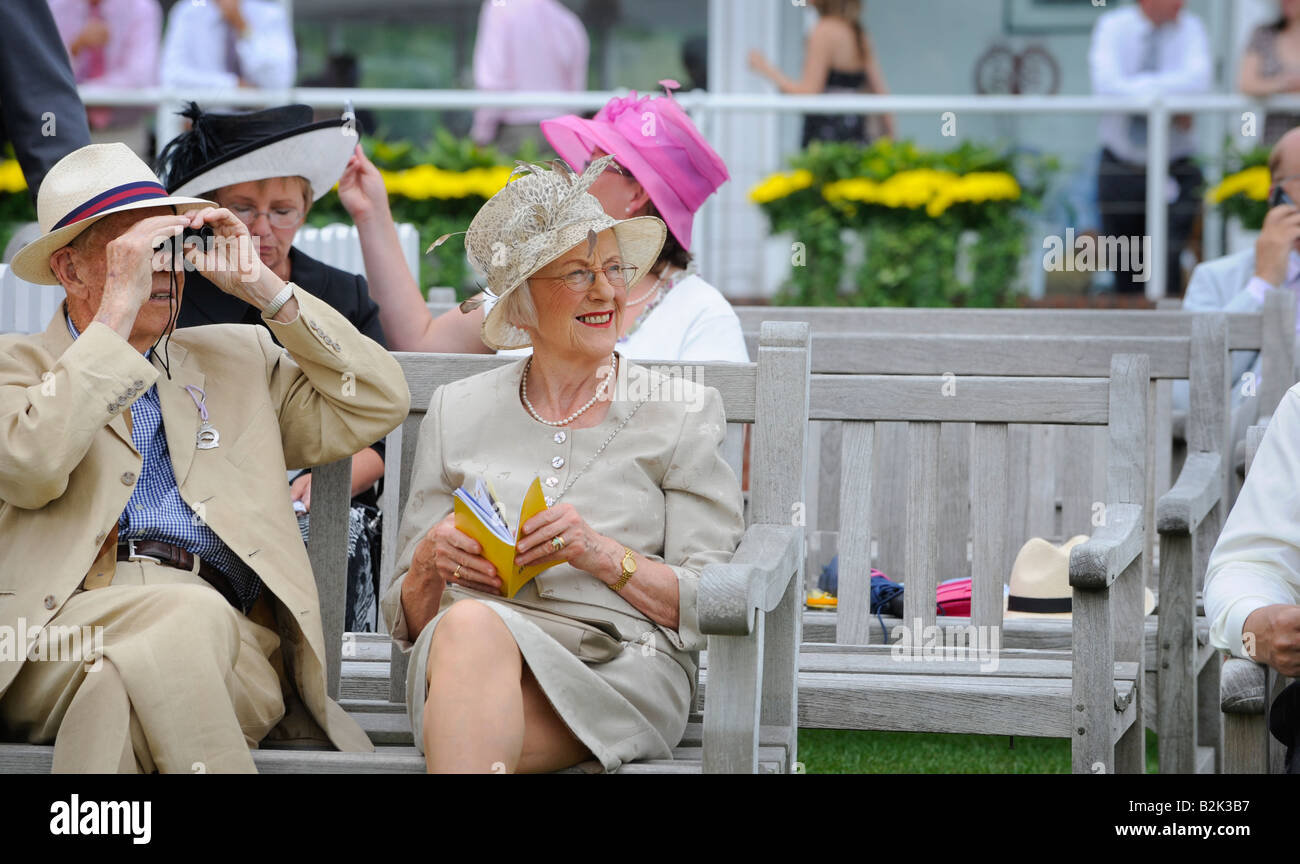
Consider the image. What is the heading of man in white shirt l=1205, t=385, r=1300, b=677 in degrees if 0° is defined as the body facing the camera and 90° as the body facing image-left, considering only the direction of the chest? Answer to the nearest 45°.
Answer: approximately 0°

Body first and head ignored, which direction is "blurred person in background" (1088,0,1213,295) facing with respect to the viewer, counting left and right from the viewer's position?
facing the viewer

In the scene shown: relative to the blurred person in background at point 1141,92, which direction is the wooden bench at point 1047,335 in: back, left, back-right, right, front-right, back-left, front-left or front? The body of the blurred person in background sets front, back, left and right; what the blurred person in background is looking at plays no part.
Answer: front

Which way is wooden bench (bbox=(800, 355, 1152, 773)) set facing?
toward the camera

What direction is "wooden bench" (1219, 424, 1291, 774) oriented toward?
toward the camera

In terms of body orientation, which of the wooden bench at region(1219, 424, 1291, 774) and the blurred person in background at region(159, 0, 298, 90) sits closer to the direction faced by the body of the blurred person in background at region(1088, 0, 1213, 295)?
the wooden bench

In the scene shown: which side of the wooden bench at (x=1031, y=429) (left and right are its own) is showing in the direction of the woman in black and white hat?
right

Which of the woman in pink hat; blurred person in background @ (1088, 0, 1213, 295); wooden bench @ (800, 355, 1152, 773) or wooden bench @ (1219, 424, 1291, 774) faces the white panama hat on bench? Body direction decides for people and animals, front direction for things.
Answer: the blurred person in background
